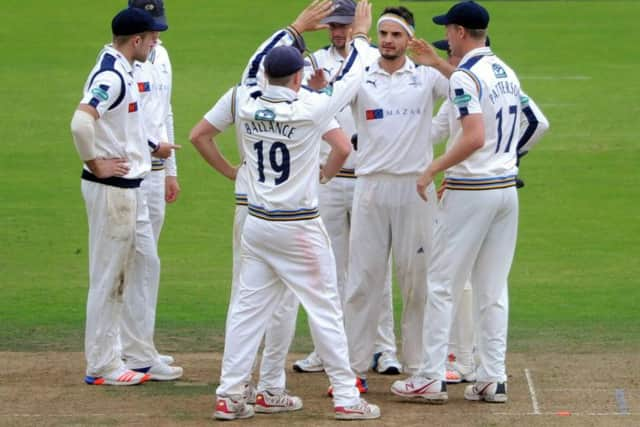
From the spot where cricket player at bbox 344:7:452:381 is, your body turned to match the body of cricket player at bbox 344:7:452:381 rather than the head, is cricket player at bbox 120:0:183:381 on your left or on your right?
on your right

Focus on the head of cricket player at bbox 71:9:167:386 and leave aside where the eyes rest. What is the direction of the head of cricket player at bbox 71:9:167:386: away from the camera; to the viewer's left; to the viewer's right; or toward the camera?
to the viewer's right

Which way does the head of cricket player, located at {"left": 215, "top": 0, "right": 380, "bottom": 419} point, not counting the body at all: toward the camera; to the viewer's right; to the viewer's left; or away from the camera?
away from the camera

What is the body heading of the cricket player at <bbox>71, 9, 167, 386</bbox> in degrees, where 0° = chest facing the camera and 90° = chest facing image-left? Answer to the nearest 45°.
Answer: approximately 270°

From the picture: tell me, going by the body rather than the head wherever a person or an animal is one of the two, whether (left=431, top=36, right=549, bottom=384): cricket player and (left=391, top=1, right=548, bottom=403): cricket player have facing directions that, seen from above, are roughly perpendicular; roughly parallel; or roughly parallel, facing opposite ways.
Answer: roughly perpendicular

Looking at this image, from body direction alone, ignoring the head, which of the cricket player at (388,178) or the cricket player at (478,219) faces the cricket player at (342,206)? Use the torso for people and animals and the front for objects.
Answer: the cricket player at (478,219)

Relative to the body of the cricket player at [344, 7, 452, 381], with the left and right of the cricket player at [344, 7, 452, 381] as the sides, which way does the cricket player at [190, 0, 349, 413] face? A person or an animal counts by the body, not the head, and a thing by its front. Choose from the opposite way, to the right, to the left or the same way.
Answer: the opposite way
